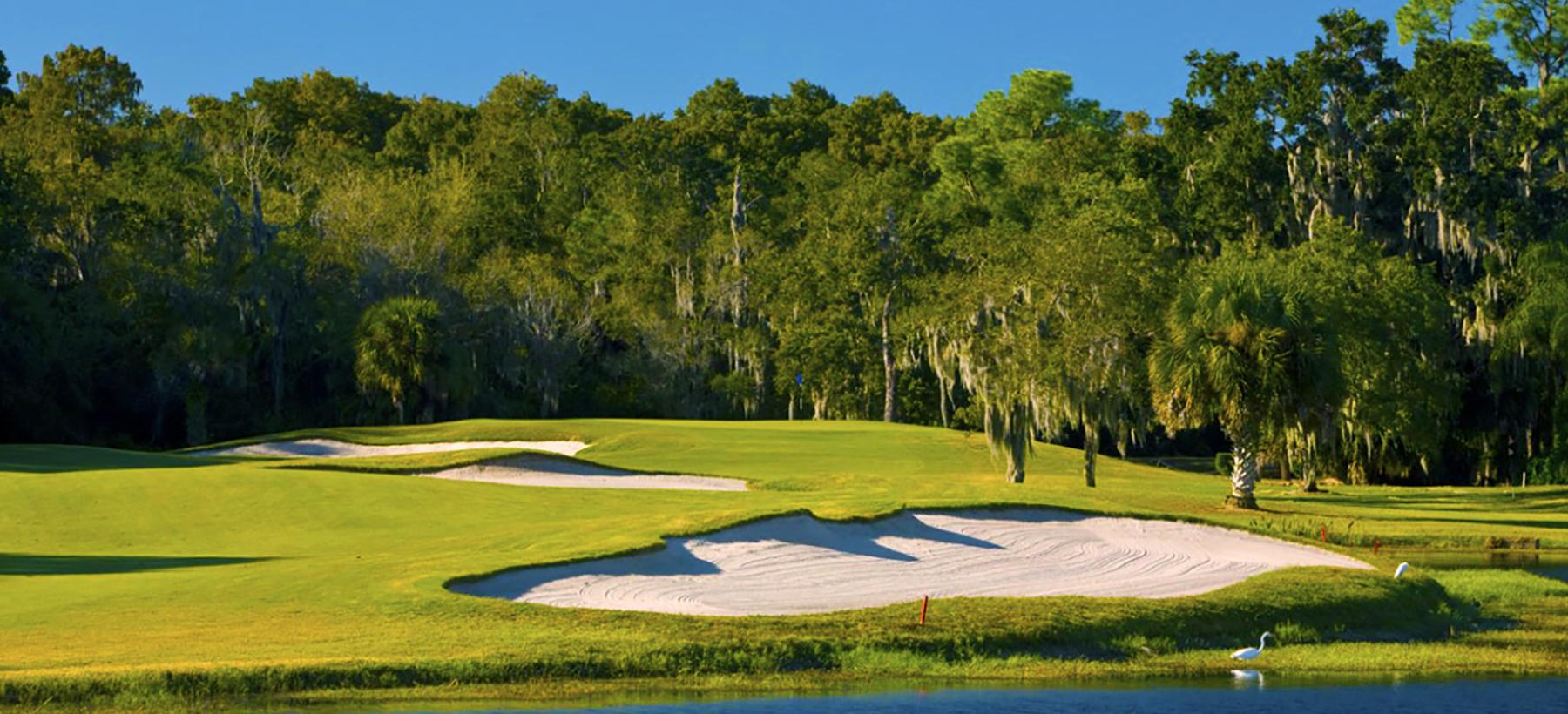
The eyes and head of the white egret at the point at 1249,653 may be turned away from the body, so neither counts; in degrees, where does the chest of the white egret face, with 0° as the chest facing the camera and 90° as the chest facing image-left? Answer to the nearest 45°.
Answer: approximately 270°

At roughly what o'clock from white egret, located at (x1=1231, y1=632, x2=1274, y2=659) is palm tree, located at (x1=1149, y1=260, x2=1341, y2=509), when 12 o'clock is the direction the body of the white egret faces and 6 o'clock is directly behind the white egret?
The palm tree is roughly at 9 o'clock from the white egret.
